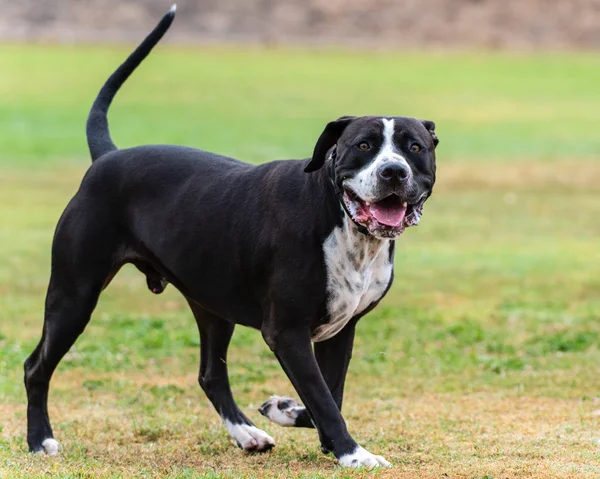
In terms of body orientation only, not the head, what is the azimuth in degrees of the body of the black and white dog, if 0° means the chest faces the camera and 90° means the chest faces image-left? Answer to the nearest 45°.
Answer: approximately 315°
